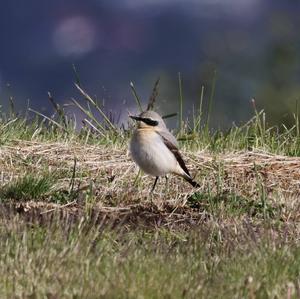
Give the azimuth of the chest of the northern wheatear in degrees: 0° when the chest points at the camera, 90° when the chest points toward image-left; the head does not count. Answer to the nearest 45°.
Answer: approximately 45°
